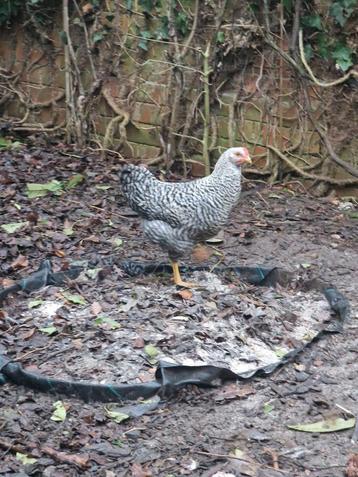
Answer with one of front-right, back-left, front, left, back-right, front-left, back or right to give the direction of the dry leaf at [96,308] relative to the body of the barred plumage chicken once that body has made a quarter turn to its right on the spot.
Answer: front-right

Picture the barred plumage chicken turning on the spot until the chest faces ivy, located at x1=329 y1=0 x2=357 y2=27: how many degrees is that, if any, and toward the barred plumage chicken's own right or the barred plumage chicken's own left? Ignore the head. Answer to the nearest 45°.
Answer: approximately 45° to the barred plumage chicken's own left

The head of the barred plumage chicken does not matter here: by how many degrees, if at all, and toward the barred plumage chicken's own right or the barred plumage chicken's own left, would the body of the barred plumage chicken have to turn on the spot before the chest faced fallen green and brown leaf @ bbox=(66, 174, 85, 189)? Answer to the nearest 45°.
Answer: approximately 135° to the barred plumage chicken's own left

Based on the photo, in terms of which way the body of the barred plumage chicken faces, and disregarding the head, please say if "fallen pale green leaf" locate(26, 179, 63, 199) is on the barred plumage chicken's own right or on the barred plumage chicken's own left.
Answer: on the barred plumage chicken's own left

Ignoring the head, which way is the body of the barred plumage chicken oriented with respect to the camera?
to the viewer's right

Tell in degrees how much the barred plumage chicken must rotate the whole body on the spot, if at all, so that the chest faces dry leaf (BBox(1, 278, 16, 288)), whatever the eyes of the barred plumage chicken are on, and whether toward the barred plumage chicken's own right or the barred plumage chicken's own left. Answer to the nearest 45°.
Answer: approximately 180°

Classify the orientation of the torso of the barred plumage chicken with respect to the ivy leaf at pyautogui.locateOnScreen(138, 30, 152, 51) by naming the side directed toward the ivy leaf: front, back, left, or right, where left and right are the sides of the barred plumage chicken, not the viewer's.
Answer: left

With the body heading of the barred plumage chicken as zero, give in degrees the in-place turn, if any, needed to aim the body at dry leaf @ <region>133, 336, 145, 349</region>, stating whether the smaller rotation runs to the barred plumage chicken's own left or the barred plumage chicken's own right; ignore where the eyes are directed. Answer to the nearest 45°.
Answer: approximately 90° to the barred plumage chicken's own right

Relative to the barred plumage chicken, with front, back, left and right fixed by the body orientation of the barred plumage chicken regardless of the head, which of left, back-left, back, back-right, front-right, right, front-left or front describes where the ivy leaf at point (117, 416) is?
right

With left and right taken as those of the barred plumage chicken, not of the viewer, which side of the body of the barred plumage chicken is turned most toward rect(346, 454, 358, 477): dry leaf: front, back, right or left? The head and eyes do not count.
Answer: right

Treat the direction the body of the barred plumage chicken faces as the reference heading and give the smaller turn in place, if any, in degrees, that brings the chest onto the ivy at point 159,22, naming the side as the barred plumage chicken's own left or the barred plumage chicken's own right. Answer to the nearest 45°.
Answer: approximately 90° to the barred plumage chicken's own left

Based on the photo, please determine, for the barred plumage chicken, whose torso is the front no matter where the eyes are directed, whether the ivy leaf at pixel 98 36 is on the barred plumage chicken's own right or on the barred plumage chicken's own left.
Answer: on the barred plumage chicken's own left

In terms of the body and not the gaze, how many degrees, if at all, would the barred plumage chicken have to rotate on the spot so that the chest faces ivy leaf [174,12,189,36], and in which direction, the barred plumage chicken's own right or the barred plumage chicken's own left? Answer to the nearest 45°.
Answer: approximately 90° to the barred plumage chicken's own left
